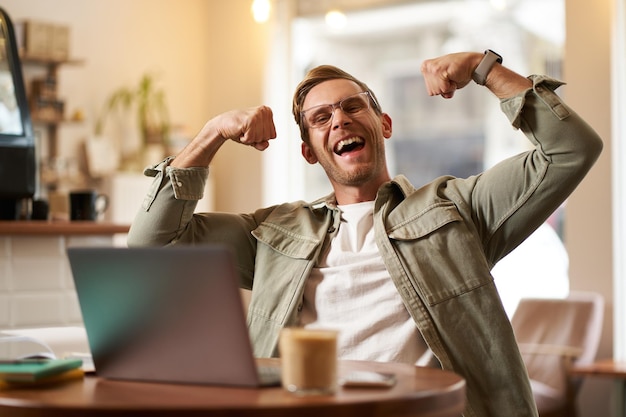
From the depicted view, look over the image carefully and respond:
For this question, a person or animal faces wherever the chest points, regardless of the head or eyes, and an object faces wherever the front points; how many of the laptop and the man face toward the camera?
1

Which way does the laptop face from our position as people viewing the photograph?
facing away from the viewer and to the right of the viewer

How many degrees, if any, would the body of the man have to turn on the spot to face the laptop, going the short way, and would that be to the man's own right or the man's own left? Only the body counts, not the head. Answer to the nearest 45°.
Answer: approximately 45° to the man's own right

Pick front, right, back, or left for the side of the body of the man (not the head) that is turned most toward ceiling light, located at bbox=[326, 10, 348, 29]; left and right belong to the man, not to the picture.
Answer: back

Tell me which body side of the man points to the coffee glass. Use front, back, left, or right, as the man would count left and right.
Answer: front

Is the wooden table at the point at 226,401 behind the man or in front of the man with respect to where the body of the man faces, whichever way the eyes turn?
in front

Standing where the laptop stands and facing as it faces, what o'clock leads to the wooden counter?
The wooden counter is roughly at 10 o'clock from the laptop.

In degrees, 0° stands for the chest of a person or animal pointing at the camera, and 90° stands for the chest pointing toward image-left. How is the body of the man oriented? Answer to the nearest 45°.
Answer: approximately 0°
